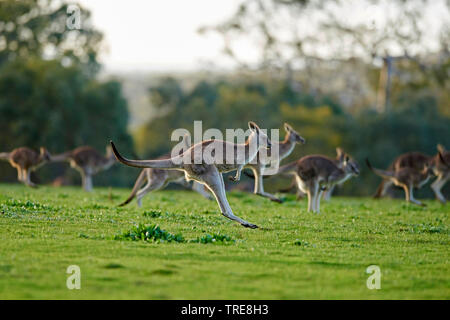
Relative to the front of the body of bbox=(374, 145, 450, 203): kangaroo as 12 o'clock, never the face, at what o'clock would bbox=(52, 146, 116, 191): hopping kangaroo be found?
The hopping kangaroo is roughly at 6 o'clock from the kangaroo.

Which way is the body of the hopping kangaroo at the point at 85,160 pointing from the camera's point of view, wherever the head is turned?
to the viewer's right

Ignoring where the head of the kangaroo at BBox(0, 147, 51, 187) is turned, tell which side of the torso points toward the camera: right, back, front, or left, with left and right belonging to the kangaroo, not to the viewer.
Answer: right

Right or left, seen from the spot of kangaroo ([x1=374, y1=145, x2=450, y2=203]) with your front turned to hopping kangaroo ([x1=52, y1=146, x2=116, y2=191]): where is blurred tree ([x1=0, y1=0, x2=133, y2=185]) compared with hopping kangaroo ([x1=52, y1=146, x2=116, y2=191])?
right

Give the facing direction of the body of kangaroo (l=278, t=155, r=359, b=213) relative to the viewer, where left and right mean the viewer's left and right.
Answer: facing to the right of the viewer

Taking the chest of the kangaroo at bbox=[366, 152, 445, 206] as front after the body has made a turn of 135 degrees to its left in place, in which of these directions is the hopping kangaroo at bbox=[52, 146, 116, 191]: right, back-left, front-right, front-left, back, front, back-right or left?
front-left

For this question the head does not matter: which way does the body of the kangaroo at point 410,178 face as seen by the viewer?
to the viewer's right

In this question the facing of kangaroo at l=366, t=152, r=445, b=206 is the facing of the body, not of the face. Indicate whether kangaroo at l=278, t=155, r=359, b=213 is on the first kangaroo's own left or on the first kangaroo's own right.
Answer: on the first kangaroo's own right

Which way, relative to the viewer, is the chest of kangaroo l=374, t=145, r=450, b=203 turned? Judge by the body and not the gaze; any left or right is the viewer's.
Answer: facing to the right of the viewer

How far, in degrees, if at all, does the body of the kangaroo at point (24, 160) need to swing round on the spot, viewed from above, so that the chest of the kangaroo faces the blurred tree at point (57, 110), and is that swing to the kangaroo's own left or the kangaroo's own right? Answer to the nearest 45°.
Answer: approximately 90° to the kangaroo's own left
